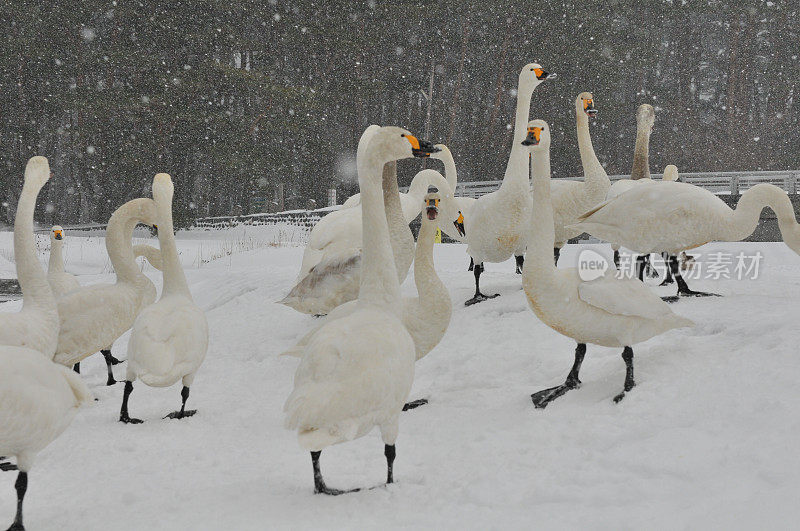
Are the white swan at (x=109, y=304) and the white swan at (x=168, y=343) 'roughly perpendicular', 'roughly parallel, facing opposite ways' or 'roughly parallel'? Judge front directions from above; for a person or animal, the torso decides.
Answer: roughly perpendicular

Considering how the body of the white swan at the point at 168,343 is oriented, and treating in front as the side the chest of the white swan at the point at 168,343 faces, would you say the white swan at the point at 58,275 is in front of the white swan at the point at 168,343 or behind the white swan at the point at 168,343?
in front

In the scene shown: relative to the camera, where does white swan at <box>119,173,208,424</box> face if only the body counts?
away from the camera

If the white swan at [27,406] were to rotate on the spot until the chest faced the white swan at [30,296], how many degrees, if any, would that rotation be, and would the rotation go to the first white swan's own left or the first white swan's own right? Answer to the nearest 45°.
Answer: approximately 90° to the first white swan's own right

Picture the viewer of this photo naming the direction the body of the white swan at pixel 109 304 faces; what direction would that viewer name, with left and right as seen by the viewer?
facing to the right of the viewer

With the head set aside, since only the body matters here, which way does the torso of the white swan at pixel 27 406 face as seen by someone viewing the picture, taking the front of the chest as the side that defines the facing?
to the viewer's left

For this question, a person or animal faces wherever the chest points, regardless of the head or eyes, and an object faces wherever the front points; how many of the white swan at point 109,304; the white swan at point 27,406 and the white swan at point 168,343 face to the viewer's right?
1

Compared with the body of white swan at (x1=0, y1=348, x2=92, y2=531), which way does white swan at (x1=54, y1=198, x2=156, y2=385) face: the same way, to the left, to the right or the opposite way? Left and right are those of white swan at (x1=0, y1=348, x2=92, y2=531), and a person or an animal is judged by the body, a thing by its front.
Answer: the opposite way

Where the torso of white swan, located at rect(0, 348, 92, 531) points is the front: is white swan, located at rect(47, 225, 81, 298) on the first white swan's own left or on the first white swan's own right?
on the first white swan's own right

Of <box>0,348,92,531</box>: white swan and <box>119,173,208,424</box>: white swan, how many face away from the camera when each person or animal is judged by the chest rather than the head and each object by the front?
1

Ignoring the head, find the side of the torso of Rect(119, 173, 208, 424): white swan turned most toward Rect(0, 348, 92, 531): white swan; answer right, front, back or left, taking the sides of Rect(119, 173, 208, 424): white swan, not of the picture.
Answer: back

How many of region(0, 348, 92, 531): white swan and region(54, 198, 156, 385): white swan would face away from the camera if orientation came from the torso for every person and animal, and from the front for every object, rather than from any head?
0

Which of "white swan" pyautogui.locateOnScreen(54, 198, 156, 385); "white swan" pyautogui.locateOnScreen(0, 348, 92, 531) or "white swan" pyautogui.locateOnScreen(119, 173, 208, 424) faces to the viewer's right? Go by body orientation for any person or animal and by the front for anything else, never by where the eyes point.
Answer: "white swan" pyautogui.locateOnScreen(54, 198, 156, 385)
